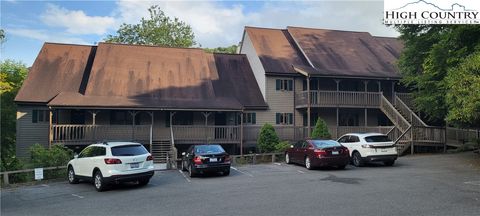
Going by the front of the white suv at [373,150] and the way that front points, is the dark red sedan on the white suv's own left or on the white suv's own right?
on the white suv's own left

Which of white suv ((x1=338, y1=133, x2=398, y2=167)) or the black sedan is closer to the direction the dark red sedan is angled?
the black sedan

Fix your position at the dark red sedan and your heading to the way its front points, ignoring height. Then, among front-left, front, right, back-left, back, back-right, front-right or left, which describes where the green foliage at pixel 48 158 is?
front-left

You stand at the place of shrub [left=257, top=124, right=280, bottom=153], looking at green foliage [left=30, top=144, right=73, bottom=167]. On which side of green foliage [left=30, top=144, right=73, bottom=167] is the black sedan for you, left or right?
left

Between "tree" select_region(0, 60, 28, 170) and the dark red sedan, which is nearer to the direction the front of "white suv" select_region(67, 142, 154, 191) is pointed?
the tree

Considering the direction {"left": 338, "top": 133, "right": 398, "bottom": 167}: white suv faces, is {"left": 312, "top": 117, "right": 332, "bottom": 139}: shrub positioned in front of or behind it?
in front

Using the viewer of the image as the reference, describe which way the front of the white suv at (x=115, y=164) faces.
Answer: facing away from the viewer and to the left of the viewer

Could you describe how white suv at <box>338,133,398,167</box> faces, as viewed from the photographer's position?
facing away from the viewer and to the left of the viewer

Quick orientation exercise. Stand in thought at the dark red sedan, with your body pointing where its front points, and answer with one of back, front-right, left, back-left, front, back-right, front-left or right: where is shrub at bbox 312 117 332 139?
front-right

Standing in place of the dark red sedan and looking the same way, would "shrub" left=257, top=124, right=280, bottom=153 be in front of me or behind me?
in front

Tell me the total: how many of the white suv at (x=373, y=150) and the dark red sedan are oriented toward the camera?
0

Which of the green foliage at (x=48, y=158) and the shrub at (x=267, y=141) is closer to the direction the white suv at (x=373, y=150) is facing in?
the shrub

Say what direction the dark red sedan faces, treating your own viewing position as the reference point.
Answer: facing away from the viewer and to the left of the viewer
